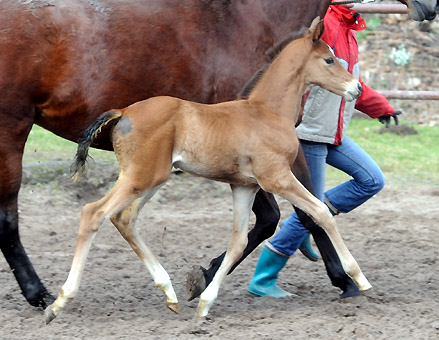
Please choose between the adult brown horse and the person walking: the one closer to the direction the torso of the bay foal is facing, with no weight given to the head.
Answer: the person walking

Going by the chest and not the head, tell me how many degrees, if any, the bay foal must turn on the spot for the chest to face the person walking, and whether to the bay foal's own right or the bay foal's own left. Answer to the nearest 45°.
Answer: approximately 45° to the bay foal's own left

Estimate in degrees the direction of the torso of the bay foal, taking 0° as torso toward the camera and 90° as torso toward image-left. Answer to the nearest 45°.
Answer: approximately 270°
